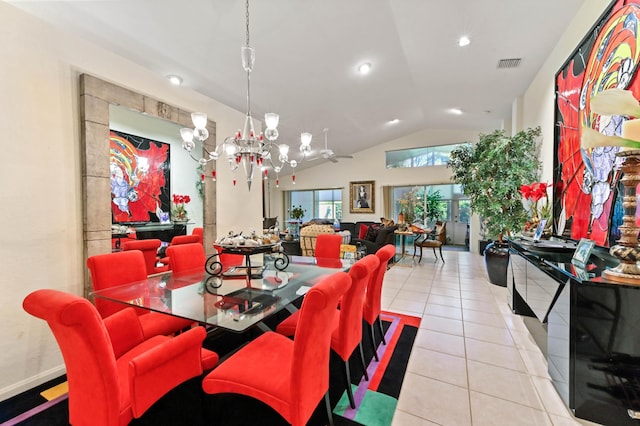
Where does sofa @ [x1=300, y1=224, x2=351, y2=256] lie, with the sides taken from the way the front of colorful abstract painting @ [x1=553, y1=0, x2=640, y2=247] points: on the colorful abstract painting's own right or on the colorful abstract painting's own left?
on the colorful abstract painting's own right

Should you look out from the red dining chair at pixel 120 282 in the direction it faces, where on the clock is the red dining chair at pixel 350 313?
the red dining chair at pixel 350 313 is roughly at 12 o'clock from the red dining chair at pixel 120 282.

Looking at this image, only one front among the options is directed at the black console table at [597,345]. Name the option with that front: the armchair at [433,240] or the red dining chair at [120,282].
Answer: the red dining chair

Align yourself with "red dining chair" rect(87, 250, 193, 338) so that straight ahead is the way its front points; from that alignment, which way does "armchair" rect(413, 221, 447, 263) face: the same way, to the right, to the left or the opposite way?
the opposite way

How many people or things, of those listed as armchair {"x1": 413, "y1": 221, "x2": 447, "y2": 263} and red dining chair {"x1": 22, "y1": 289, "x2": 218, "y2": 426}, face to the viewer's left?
1

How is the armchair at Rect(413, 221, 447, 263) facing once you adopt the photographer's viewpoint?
facing to the left of the viewer

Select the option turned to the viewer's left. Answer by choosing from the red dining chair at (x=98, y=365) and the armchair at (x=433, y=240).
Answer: the armchair

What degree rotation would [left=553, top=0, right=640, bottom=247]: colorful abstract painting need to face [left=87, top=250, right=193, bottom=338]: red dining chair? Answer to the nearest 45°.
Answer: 0° — it already faces it

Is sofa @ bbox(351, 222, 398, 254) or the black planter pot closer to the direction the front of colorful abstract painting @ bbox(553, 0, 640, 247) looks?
the sofa

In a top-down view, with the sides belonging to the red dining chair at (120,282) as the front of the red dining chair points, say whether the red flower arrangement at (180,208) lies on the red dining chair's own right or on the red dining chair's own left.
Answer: on the red dining chair's own left

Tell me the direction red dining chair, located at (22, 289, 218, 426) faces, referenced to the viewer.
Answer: facing away from the viewer and to the right of the viewer

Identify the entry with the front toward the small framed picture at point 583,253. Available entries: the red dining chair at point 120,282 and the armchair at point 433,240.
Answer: the red dining chair
